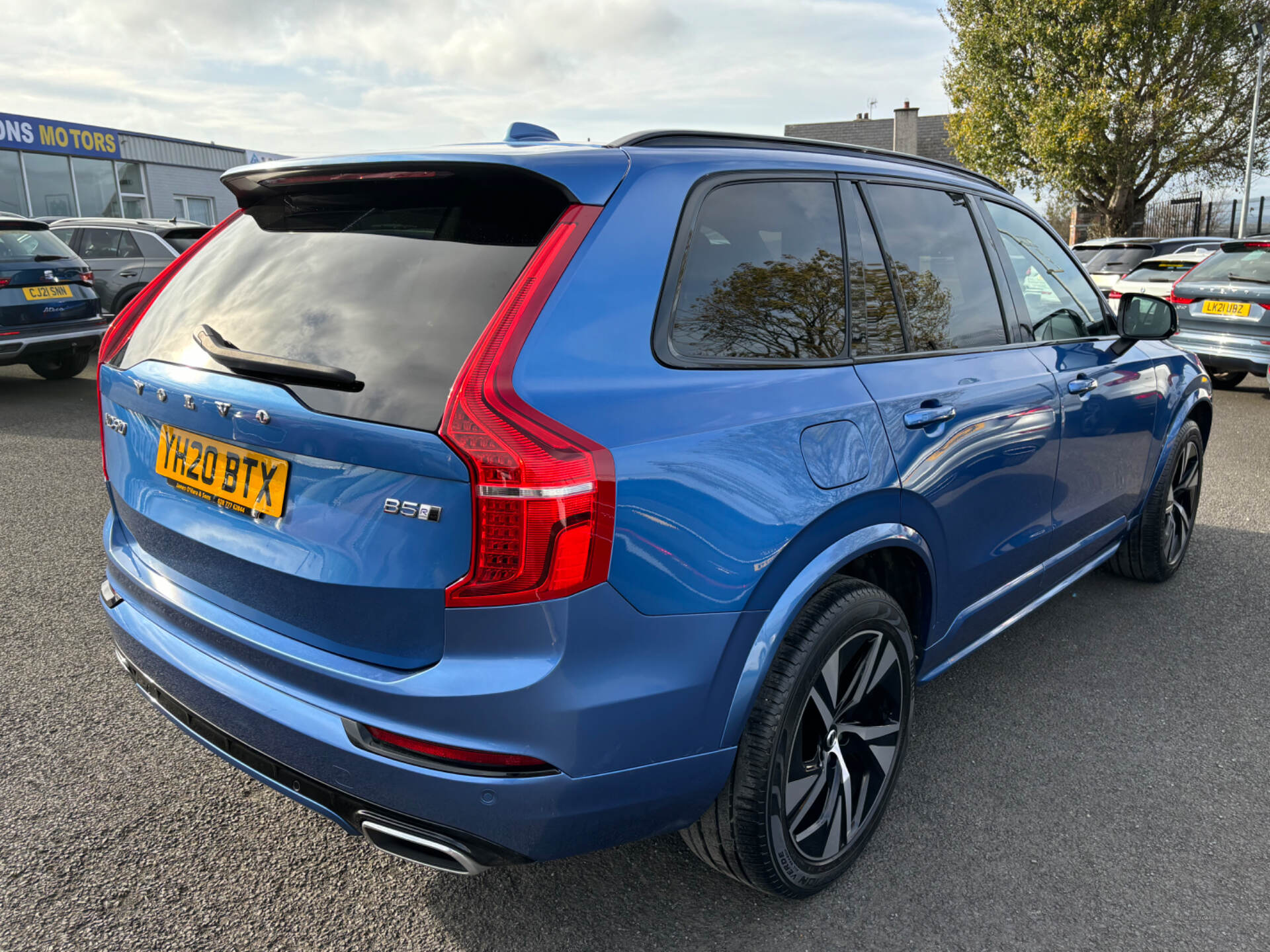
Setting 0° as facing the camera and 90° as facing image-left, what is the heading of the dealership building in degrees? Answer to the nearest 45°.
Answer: approximately 315°

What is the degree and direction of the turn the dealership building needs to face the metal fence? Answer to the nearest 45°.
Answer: approximately 45° to its left

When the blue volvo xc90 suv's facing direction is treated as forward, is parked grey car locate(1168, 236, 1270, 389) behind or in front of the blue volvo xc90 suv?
in front

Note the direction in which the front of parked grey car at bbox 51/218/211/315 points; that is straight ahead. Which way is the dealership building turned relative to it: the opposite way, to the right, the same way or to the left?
the opposite way

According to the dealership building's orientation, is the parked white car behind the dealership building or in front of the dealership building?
in front

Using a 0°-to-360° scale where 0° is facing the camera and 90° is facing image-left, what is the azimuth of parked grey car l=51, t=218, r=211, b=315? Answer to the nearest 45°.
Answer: approximately 135°

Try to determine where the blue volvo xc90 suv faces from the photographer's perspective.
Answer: facing away from the viewer and to the right of the viewer

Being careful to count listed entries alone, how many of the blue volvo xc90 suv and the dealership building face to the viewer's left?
0

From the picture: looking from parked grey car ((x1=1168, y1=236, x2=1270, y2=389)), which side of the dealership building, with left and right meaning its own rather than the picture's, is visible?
front

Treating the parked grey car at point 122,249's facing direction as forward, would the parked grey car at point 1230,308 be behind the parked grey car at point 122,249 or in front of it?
behind

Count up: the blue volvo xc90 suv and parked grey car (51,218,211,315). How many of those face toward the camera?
0
